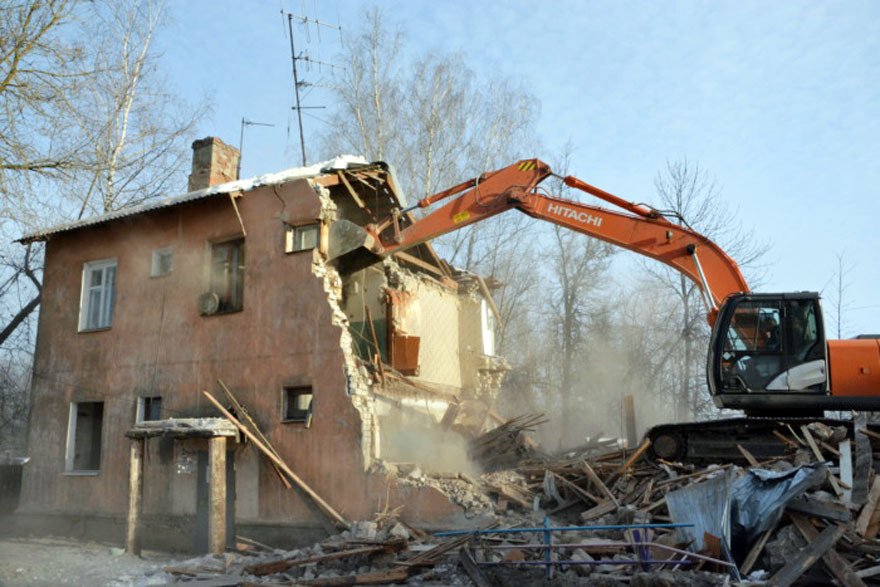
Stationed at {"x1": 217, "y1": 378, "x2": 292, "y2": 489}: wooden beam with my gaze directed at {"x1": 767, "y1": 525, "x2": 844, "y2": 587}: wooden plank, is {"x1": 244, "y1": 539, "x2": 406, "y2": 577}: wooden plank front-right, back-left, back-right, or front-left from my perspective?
front-right

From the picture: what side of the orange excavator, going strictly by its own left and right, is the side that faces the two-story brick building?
front

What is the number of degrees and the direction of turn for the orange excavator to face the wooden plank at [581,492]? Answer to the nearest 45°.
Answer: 0° — it already faces it

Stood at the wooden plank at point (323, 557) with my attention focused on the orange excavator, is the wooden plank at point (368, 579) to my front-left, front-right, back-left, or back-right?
front-right

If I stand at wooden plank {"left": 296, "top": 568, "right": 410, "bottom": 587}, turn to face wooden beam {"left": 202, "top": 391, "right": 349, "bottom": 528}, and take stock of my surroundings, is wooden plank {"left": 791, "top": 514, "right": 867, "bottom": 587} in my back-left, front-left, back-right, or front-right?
back-right

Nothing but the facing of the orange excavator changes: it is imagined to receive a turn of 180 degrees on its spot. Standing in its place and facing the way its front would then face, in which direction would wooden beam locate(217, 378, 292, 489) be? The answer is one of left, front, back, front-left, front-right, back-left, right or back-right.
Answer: back

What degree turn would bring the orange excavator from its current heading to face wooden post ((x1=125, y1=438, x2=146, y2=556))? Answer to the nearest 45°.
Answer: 0° — it already faces it

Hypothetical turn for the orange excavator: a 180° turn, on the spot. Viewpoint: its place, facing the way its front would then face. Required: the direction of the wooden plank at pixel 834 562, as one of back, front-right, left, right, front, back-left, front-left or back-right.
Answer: right

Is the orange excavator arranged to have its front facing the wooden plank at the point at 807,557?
no

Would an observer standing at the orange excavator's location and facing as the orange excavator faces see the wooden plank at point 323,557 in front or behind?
in front

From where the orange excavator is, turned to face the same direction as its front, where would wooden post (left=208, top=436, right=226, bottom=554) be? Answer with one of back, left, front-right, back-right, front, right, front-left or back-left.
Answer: front

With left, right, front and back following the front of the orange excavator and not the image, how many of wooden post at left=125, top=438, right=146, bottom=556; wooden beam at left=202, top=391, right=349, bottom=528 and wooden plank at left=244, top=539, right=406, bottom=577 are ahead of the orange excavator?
3

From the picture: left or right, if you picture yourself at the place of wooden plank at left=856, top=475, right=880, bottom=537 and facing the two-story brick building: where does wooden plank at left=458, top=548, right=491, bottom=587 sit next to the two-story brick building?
left

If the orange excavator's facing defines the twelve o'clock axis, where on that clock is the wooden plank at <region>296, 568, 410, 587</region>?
The wooden plank is roughly at 11 o'clock from the orange excavator.

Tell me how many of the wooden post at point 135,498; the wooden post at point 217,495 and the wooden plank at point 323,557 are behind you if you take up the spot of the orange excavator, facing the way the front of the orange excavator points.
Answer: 0

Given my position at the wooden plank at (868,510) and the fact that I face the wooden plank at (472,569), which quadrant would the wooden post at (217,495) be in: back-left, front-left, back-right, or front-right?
front-right

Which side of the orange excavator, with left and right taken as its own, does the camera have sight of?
left

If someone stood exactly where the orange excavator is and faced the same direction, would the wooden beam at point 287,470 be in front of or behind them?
in front
